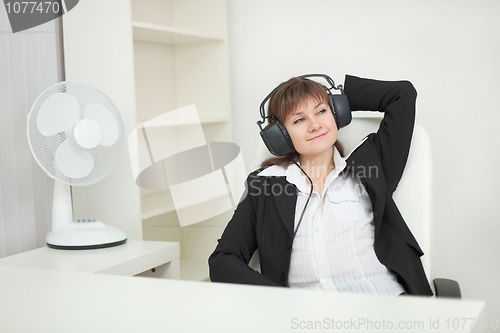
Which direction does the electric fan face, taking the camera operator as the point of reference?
facing the viewer and to the right of the viewer

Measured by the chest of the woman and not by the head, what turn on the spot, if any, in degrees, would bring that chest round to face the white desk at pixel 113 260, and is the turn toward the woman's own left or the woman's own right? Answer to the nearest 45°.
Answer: approximately 90° to the woman's own right

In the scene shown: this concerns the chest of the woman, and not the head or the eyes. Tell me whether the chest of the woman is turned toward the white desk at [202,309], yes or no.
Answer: yes

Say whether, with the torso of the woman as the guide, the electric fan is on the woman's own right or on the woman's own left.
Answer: on the woman's own right

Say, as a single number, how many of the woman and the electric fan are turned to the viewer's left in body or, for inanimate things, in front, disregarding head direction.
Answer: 0

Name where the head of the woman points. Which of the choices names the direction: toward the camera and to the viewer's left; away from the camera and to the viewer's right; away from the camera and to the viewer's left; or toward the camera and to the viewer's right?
toward the camera and to the viewer's right

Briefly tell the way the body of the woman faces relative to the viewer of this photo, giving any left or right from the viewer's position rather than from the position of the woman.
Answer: facing the viewer
